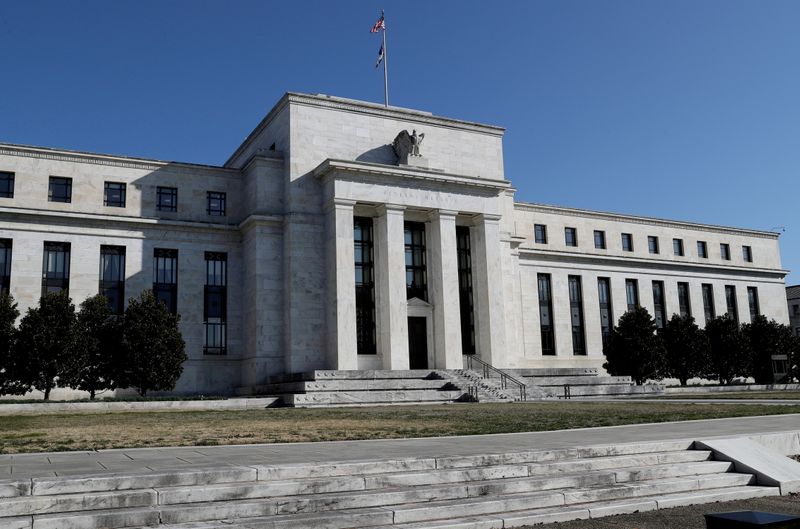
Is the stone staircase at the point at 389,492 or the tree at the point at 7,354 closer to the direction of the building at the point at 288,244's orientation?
the stone staircase

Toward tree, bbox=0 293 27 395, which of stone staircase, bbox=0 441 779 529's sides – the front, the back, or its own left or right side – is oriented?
back

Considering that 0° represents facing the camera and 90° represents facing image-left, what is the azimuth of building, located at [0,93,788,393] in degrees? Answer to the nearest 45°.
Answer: approximately 315°

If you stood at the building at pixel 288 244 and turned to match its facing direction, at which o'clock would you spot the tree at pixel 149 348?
The tree is roughly at 3 o'clock from the building.

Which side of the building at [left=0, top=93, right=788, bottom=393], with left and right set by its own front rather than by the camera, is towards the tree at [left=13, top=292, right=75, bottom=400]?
right

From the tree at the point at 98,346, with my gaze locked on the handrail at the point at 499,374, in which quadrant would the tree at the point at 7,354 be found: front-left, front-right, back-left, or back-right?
back-right

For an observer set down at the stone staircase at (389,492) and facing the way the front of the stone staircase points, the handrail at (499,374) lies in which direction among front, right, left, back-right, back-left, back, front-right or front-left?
back-left

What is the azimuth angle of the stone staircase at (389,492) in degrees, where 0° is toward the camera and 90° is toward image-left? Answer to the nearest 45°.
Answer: approximately 315°

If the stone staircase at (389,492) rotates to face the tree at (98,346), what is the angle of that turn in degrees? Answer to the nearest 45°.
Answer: approximately 180°
